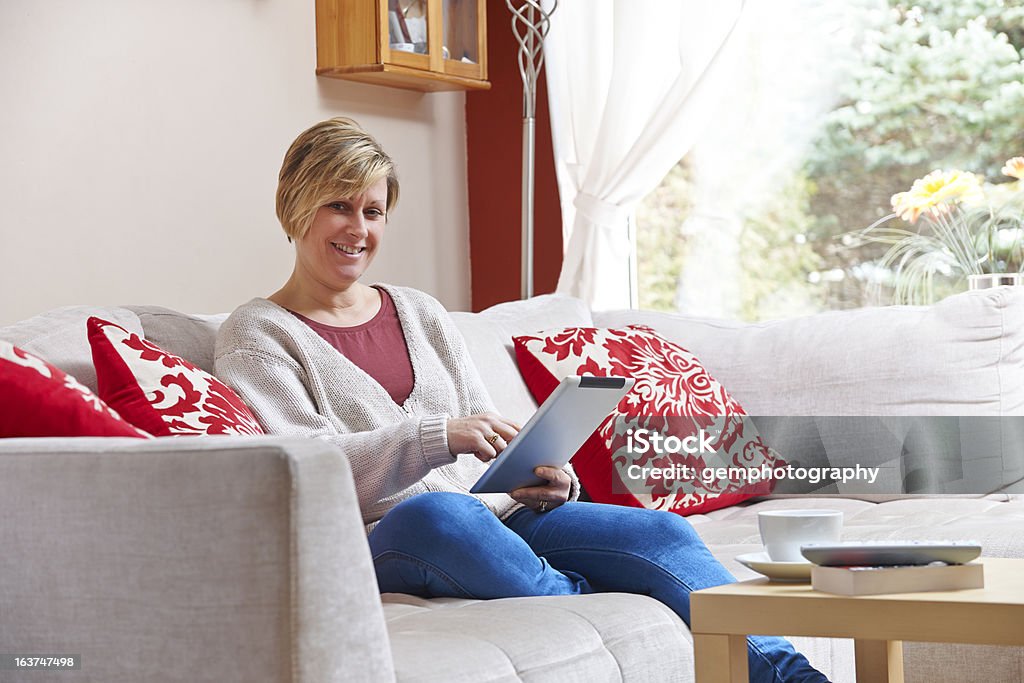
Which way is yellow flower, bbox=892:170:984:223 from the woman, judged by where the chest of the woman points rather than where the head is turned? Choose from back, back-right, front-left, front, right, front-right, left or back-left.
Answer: left

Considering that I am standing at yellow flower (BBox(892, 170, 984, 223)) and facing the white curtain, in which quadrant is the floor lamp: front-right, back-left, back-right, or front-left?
front-left

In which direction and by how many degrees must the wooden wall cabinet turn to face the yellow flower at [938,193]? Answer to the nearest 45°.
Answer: approximately 45° to its left

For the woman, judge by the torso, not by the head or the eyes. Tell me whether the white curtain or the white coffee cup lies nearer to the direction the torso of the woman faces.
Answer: the white coffee cup

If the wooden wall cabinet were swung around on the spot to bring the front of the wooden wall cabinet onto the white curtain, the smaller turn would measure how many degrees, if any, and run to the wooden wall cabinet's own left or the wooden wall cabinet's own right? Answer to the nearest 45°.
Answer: approximately 90° to the wooden wall cabinet's own left

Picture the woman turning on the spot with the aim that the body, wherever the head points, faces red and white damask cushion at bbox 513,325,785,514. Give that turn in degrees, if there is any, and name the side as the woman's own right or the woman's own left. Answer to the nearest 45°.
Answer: approximately 90° to the woman's own left

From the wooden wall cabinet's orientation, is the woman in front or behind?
in front

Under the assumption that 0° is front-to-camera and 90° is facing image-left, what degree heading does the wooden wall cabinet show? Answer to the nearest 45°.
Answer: approximately 315°

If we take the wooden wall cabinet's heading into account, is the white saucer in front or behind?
in front

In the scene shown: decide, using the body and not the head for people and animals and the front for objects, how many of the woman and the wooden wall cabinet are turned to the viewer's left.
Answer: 0
